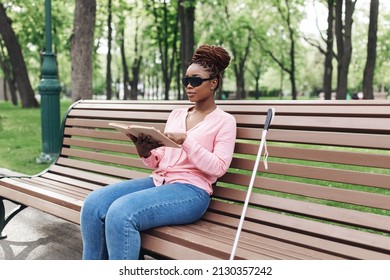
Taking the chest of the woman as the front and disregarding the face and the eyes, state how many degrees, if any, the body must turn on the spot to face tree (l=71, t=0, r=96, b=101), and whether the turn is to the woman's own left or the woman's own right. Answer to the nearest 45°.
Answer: approximately 135° to the woman's own right

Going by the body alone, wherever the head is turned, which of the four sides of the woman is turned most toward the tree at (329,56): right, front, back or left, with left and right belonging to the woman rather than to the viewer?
back

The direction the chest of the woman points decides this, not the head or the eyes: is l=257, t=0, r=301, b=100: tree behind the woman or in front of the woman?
behind

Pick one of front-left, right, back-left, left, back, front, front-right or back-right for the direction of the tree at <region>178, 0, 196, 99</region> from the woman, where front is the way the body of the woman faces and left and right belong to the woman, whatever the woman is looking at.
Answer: back-right

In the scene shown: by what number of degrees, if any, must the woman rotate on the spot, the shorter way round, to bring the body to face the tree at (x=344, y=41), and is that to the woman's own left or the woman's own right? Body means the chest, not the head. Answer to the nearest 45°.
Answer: approximately 180°

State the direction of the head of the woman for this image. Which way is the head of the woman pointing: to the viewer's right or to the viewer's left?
to the viewer's left

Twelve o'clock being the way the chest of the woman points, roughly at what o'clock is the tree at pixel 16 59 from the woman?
The tree is roughly at 4 o'clock from the woman.

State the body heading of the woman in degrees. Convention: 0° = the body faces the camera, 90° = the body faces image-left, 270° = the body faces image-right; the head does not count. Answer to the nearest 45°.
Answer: approximately 45°

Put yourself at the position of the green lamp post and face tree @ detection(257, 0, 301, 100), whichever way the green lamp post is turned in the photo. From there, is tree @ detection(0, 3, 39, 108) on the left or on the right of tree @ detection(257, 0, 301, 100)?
left

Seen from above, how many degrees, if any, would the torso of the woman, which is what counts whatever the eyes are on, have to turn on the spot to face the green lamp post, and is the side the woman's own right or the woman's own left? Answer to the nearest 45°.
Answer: approximately 135° to the woman's own right
